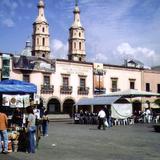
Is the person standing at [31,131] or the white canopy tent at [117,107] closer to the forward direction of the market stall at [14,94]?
the person standing

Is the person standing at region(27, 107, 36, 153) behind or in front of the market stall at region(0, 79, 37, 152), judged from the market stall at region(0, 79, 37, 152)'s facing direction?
in front

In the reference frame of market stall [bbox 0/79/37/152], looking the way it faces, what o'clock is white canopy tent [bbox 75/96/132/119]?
The white canopy tent is roughly at 7 o'clock from the market stall.

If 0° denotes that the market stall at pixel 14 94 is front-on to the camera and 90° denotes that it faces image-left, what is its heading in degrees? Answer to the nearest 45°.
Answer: approximately 0°

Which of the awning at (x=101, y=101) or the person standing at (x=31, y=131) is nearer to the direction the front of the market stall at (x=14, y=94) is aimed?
the person standing

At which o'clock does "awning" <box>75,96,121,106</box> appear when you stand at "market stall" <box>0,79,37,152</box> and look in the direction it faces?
The awning is roughly at 7 o'clock from the market stall.
